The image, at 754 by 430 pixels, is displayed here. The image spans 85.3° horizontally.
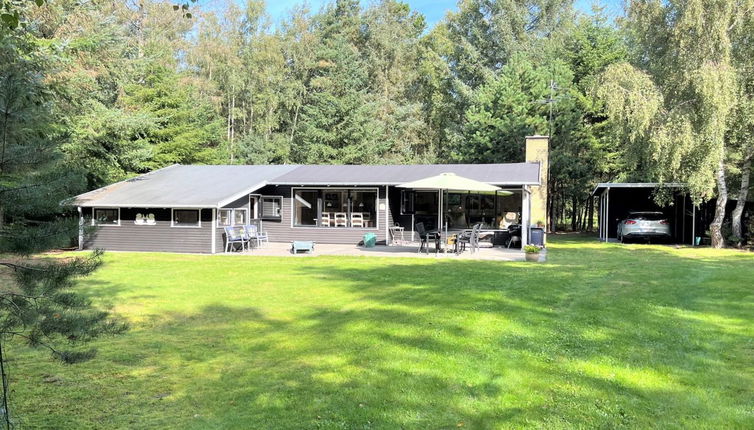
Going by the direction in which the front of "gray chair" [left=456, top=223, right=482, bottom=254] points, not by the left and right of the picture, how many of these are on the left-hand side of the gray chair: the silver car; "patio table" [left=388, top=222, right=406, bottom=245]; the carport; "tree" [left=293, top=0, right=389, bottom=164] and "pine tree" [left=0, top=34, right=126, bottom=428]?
1

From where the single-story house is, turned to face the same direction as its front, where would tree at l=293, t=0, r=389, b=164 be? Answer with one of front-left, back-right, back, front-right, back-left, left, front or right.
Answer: back

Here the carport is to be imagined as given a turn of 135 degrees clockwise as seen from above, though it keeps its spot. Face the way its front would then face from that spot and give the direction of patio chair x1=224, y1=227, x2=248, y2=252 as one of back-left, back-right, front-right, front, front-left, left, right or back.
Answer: left

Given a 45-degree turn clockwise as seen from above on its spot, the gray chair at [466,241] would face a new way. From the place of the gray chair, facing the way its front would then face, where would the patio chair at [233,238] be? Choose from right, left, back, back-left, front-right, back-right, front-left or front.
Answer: front-left

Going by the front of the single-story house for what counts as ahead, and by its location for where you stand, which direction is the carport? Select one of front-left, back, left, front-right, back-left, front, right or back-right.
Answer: left

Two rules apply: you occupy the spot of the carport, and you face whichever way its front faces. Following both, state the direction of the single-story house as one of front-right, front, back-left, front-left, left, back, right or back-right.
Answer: front-right

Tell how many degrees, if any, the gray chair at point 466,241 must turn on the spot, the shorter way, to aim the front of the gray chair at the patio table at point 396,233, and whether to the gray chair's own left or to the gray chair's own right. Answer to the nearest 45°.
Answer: approximately 45° to the gray chair's own right

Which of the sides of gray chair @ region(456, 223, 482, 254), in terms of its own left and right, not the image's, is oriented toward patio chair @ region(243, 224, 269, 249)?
front

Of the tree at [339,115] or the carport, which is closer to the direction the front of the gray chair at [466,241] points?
the tree

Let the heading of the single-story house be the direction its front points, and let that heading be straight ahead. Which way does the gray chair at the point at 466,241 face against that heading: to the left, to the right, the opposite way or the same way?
to the right

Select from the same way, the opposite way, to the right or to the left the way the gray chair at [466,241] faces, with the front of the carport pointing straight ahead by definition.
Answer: to the right

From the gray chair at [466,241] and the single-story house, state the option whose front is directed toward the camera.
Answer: the single-story house

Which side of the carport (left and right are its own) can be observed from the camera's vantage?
front

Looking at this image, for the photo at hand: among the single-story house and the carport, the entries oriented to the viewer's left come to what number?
0

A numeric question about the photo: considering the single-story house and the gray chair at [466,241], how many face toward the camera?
1

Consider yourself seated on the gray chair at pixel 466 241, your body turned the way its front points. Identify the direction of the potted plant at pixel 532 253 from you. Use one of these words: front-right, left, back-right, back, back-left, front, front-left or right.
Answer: back-left

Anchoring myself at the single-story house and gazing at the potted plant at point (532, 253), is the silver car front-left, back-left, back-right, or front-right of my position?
front-left

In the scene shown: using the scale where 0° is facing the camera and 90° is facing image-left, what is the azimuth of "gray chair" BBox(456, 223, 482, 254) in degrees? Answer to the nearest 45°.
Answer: approximately 90°

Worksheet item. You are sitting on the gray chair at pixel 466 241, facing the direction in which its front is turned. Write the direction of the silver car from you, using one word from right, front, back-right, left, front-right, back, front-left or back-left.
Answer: back-right

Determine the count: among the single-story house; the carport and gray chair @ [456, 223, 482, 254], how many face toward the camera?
2
